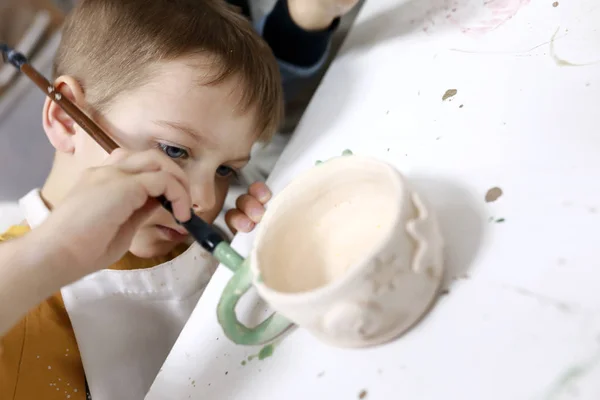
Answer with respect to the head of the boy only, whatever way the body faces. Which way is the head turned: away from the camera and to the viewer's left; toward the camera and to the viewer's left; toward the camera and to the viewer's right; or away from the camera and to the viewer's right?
toward the camera and to the viewer's right

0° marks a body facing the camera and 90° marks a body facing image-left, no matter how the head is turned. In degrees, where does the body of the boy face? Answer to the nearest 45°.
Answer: approximately 315°
